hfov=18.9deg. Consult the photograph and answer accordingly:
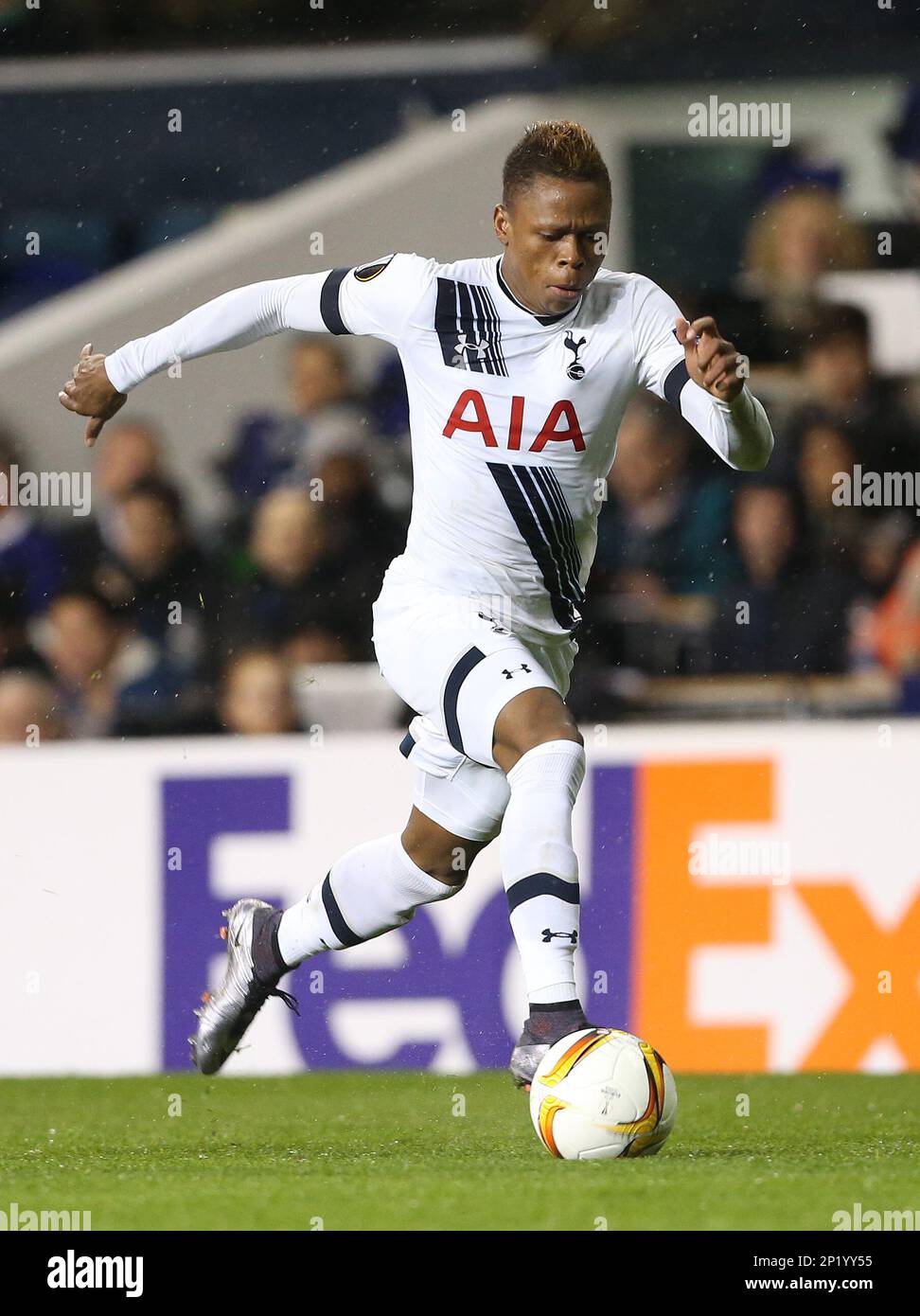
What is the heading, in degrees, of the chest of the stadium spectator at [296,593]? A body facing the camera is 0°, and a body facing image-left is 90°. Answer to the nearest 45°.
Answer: approximately 0°

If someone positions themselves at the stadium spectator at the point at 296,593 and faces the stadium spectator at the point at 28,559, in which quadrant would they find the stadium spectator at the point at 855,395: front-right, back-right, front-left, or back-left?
back-right

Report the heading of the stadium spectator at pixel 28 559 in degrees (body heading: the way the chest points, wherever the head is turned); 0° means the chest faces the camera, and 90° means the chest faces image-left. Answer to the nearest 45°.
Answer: approximately 0°

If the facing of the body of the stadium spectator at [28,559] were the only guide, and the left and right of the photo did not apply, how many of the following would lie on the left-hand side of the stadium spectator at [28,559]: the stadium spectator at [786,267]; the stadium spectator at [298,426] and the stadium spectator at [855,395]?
3

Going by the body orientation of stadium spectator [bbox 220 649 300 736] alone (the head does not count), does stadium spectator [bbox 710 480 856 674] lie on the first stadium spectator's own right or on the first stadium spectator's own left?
on the first stadium spectator's own left
